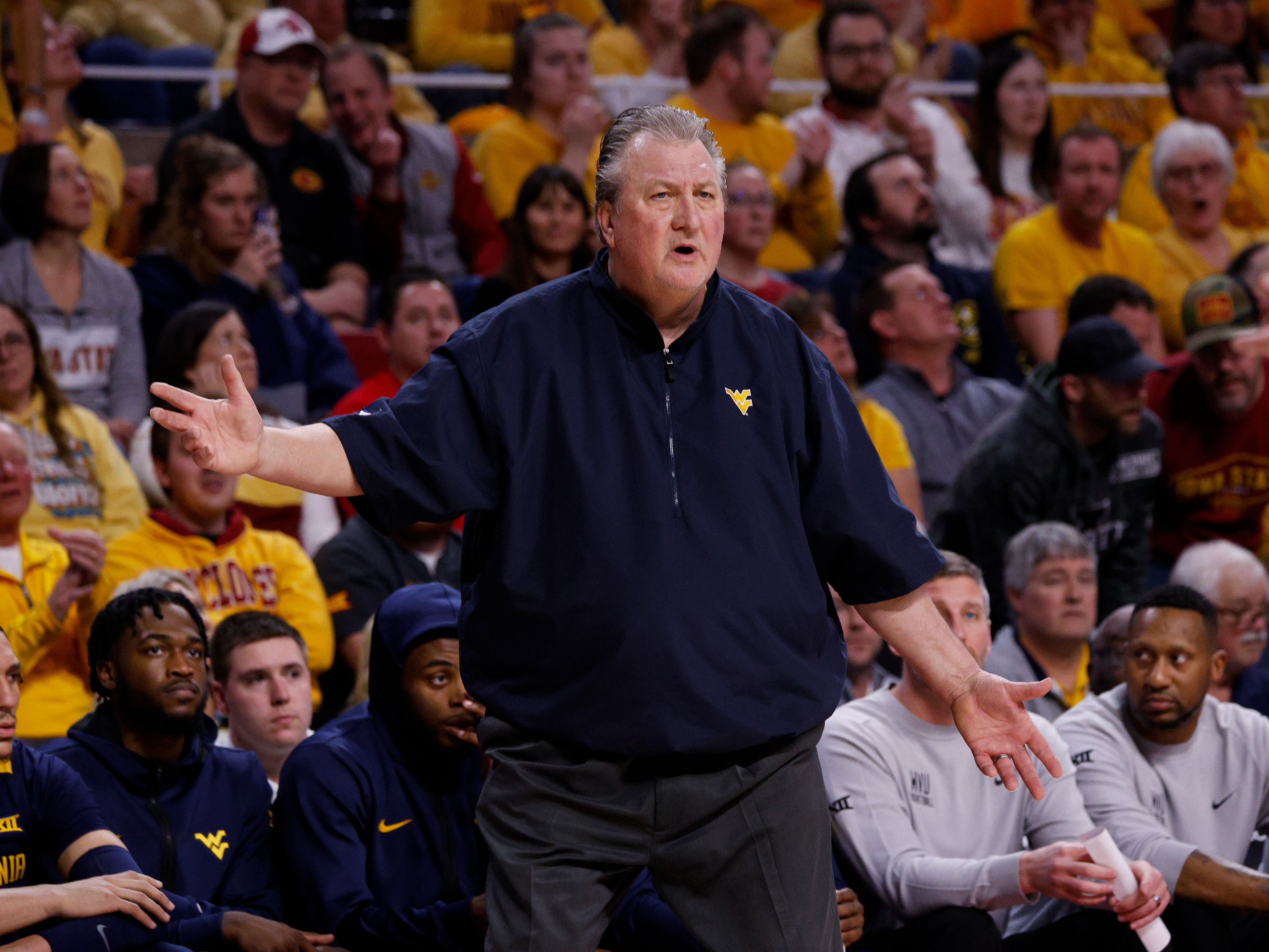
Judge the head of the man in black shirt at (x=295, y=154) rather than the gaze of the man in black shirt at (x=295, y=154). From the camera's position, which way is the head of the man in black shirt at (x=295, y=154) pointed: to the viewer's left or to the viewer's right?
to the viewer's right

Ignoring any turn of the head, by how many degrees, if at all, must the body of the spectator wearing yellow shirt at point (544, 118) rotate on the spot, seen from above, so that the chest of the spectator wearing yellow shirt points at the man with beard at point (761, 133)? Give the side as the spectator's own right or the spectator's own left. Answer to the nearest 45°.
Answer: approximately 45° to the spectator's own left

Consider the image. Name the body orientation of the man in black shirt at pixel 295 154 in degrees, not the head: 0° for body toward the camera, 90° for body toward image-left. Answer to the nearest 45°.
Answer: approximately 315°

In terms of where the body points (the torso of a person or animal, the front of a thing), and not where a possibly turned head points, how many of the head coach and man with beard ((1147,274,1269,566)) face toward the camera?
2

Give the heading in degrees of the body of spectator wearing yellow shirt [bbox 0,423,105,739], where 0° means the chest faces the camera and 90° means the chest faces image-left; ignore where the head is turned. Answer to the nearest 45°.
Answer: approximately 315°

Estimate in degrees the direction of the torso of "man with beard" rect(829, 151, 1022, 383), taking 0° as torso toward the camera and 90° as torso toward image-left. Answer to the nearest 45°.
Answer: approximately 315°

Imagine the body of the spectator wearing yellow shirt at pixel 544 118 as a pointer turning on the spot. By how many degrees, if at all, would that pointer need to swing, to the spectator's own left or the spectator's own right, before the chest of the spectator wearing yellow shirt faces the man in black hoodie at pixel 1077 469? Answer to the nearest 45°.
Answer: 0° — they already face them

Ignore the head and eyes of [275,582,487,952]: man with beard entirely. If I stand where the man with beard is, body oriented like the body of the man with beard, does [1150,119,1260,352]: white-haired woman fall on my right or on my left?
on my left

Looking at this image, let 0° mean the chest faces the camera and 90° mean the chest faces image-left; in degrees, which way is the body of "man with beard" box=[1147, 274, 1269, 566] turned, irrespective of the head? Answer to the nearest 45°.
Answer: approximately 0°

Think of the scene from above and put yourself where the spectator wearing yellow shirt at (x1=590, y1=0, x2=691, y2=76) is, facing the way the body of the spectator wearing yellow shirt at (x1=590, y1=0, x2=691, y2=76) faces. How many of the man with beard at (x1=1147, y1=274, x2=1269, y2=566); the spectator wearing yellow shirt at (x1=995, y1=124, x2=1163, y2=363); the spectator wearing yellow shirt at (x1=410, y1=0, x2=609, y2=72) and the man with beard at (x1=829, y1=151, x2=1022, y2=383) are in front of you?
3

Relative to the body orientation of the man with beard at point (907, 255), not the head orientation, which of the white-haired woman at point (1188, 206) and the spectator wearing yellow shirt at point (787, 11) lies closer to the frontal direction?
the white-haired woman
